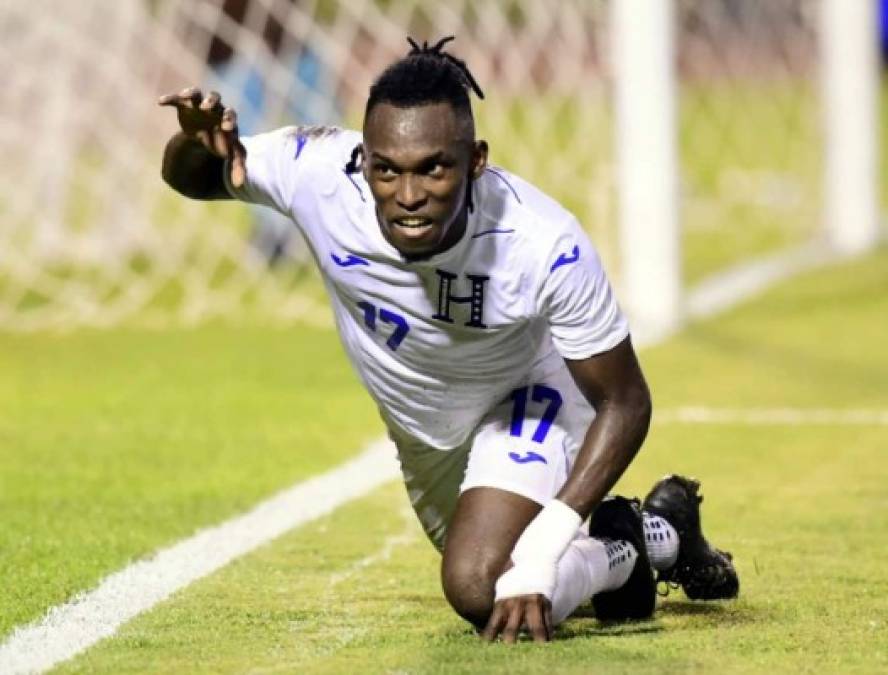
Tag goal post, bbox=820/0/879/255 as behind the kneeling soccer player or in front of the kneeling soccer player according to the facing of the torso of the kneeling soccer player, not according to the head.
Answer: behind

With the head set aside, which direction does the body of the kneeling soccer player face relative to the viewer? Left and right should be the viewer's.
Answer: facing the viewer and to the left of the viewer

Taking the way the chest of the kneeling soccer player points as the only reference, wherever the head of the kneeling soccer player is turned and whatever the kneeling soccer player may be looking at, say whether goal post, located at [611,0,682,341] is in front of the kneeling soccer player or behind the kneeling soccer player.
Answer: behind
